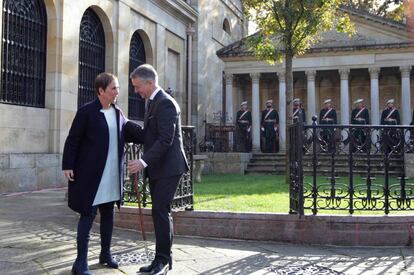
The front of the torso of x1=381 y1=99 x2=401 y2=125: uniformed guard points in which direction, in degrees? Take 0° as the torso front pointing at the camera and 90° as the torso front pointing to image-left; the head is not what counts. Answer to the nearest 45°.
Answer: approximately 0°

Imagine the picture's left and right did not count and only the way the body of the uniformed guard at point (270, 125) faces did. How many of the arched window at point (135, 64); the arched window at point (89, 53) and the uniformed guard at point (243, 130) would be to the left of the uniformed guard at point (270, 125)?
0

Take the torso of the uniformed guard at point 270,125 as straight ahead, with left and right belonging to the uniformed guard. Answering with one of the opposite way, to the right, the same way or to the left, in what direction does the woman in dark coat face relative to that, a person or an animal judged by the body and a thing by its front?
to the left

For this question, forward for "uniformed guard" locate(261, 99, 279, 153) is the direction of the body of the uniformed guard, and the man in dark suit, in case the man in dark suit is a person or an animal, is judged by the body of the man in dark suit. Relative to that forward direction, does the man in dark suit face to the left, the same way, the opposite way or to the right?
to the right

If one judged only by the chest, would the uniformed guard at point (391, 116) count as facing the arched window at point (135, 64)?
no

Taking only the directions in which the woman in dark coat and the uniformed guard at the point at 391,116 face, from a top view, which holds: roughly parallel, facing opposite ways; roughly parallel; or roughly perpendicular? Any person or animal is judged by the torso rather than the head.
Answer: roughly perpendicular

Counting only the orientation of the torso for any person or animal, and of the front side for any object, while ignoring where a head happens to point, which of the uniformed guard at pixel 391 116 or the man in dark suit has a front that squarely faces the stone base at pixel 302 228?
the uniformed guard

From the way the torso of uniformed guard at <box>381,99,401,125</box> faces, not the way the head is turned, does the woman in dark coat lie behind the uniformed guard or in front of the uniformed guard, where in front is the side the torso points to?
in front

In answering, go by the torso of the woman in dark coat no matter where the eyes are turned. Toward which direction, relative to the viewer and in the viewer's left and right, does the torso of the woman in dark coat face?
facing the viewer and to the right of the viewer

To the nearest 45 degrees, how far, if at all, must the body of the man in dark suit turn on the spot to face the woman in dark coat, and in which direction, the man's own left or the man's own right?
0° — they already face them

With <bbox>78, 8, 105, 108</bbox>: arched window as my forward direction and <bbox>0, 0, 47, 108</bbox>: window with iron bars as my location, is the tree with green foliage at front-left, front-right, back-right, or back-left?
front-right

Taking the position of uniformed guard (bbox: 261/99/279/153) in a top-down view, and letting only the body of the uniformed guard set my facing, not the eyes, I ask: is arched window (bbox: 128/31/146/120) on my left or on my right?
on my right

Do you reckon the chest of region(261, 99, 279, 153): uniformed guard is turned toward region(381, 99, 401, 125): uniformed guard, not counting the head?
no

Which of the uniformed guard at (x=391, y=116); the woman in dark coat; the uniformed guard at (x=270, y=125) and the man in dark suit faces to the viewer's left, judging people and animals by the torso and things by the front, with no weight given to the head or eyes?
the man in dark suit

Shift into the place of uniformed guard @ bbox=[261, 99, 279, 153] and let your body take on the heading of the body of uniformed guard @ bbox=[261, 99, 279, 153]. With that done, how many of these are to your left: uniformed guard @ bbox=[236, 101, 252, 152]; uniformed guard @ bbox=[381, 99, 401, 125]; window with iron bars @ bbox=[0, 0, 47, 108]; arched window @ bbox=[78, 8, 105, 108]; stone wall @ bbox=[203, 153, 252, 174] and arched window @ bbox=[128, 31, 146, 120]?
1

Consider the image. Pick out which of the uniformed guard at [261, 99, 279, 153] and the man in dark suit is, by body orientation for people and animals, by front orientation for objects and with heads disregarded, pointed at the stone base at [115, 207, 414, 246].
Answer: the uniformed guard

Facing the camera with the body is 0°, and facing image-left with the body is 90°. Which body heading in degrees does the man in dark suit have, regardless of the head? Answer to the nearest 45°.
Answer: approximately 90°

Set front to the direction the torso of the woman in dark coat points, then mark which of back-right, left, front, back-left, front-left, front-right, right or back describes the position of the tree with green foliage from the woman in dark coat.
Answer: left

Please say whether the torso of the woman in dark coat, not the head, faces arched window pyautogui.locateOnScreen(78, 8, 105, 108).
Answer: no

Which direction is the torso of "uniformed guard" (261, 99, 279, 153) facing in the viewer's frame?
toward the camera

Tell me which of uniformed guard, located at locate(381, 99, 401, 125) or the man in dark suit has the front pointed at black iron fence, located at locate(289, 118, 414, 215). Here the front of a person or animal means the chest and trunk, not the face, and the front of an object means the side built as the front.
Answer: the uniformed guard

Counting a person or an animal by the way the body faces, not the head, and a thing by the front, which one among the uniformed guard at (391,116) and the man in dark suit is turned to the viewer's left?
the man in dark suit
